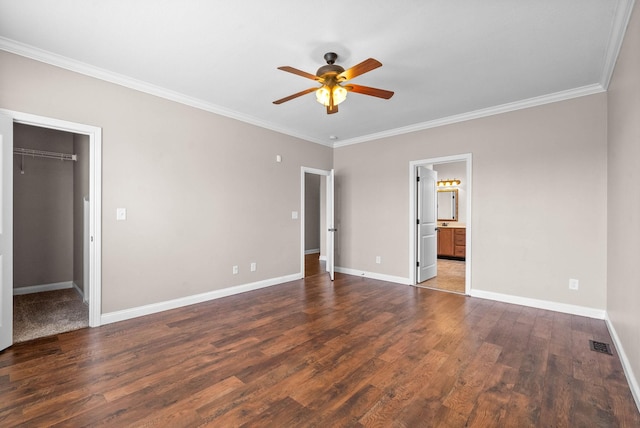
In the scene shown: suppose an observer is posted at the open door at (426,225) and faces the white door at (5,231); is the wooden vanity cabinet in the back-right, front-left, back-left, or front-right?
back-right

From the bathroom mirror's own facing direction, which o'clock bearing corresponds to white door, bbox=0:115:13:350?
The white door is roughly at 1 o'clock from the bathroom mirror.

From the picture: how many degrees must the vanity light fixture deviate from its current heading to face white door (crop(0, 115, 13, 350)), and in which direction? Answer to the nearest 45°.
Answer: approximately 45° to its right

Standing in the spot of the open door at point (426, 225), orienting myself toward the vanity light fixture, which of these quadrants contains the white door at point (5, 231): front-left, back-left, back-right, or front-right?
back-left

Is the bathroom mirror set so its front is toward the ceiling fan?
yes

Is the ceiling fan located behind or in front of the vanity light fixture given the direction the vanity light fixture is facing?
in front
